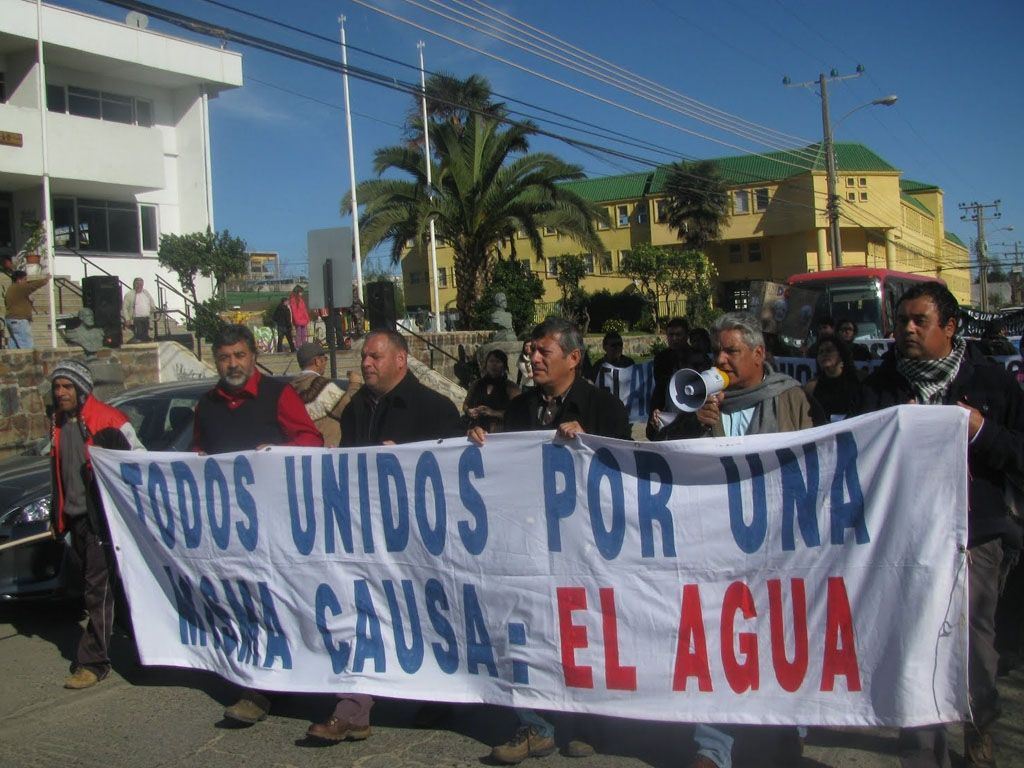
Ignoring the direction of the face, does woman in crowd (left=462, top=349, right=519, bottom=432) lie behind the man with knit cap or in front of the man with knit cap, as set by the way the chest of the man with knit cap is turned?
behind

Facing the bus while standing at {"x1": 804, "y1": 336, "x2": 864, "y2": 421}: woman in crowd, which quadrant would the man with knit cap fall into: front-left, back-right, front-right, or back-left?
back-left

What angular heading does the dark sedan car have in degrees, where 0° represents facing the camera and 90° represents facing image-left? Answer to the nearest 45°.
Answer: approximately 45°

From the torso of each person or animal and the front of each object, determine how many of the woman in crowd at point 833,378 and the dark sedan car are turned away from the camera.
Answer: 0

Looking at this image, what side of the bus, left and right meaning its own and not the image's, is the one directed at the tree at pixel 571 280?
right

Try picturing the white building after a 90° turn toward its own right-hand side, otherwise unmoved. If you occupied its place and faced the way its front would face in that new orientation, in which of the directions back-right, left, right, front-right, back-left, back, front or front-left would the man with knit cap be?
front-left

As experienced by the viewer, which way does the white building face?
facing the viewer and to the right of the viewer

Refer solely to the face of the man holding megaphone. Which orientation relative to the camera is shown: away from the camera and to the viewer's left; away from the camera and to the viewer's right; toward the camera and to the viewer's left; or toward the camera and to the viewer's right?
toward the camera and to the viewer's left

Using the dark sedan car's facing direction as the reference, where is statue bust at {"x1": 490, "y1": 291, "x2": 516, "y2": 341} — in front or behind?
behind

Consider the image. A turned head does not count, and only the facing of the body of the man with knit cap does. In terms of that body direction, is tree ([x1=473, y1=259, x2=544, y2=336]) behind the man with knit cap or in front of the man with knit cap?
behind

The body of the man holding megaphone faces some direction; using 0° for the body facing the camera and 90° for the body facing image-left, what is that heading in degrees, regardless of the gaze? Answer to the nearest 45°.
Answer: approximately 45°

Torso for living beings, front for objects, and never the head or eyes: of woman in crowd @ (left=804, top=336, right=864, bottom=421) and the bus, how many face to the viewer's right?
0

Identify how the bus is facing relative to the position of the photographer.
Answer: facing the viewer and to the left of the viewer
